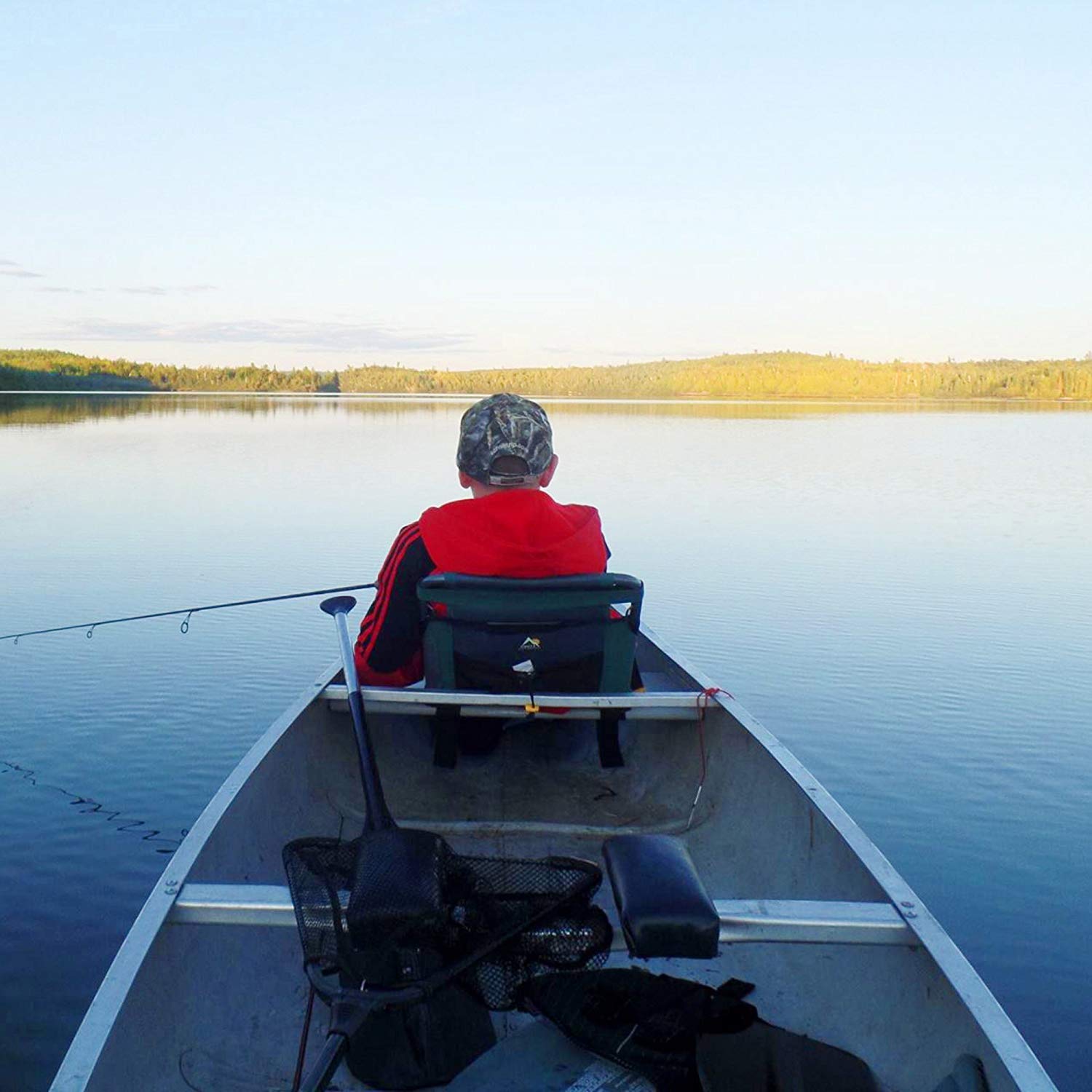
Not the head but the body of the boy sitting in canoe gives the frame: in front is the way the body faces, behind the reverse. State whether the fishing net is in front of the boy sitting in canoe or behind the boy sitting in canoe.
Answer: behind

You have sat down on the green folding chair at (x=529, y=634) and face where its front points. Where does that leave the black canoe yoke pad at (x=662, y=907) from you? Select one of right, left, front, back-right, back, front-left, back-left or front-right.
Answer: back

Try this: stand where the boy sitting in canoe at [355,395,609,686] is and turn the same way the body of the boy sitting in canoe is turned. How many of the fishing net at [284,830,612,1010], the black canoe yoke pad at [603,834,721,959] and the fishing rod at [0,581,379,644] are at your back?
2

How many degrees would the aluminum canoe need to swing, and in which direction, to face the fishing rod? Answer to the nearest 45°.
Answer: approximately 45° to its left

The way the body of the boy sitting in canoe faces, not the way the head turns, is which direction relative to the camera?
away from the camera

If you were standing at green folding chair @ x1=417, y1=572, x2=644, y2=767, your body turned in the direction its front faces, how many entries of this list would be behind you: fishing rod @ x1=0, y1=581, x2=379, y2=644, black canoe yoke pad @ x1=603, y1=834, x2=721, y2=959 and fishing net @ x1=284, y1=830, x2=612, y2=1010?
2

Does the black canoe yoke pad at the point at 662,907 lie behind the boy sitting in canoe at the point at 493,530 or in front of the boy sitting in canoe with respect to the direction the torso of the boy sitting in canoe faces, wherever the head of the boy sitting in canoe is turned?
behind

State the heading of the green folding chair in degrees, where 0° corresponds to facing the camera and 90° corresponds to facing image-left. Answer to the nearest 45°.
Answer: approximately 180°

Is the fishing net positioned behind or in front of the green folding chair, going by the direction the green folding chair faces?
behind

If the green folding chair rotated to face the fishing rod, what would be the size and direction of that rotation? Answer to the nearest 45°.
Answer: approximately 45° to its left

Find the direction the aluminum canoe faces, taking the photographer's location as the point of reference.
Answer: facing away from the viewer
